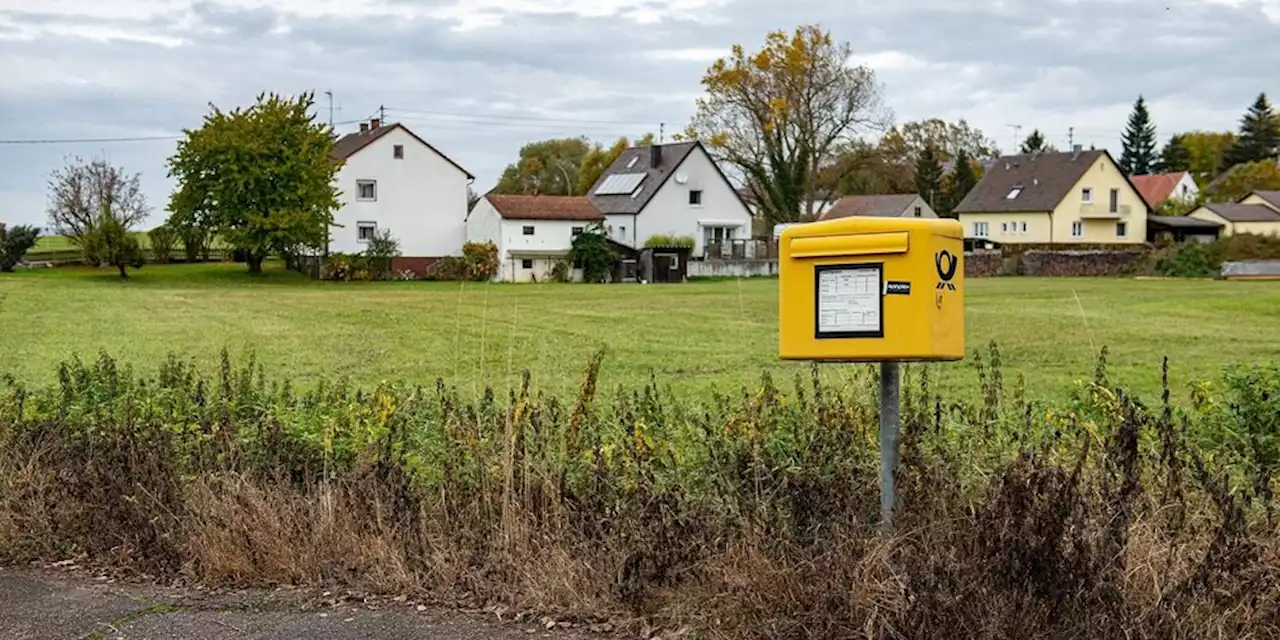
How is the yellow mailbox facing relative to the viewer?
toward the camera
